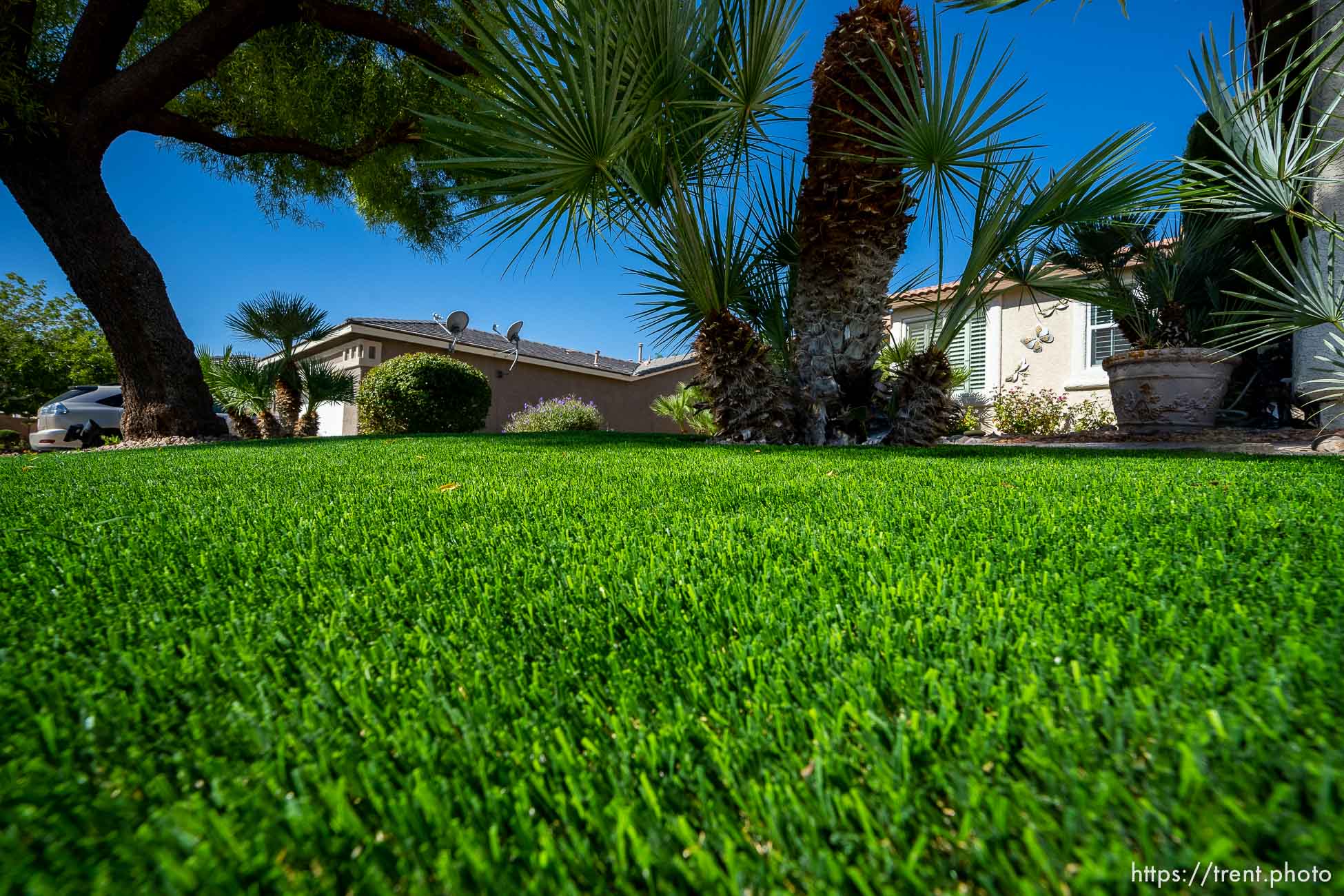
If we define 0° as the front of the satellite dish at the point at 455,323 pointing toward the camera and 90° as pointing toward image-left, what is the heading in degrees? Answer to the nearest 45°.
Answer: approximately 45°

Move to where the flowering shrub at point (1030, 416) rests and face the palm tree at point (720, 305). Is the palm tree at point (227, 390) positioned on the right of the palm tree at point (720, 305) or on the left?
right

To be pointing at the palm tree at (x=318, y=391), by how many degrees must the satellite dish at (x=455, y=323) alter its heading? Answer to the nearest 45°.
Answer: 0° — it already faces it

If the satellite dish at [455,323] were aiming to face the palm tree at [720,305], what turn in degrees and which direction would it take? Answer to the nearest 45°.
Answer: approximately 135° to its left

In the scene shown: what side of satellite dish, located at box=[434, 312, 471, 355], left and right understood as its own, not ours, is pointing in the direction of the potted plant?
left

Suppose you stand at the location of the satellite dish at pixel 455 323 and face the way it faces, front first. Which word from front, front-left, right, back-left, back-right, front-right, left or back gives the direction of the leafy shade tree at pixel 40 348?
front

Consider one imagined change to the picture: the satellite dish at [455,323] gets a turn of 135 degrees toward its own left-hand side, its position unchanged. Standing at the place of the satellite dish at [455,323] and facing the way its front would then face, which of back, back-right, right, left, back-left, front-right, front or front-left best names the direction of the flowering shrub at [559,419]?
front-right

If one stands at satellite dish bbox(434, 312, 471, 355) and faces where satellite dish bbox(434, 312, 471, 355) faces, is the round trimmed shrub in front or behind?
in front
